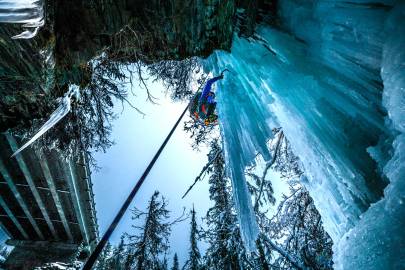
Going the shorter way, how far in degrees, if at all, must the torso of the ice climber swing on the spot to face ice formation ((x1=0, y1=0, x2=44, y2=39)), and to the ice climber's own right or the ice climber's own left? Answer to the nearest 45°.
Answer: approximately 135° to the ice climber's own right

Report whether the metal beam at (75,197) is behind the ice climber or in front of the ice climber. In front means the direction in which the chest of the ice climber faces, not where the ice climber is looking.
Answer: behind

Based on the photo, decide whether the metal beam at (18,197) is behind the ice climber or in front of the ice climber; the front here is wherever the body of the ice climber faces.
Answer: behind

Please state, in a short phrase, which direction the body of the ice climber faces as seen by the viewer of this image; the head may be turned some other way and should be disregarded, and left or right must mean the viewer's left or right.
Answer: facing to the right of the viewer

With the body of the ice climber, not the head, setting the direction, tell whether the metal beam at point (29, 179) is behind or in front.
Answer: behind

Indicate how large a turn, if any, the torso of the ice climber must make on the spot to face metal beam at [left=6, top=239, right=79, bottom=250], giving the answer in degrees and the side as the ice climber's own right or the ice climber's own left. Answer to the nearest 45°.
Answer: approximately 135° to the ice climber's own left
